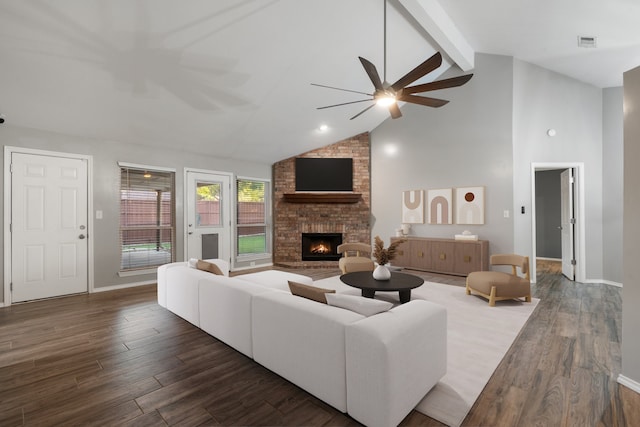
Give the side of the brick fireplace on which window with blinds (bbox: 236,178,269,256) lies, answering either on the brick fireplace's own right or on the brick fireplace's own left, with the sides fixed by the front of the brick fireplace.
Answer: on the brick fireplace's own right

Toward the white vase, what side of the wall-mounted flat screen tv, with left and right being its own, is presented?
front

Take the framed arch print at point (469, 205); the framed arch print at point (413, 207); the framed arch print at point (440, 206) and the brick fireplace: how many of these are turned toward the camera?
4

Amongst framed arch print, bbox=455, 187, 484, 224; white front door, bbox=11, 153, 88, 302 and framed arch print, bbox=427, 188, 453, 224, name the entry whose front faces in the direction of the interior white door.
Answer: the white front door

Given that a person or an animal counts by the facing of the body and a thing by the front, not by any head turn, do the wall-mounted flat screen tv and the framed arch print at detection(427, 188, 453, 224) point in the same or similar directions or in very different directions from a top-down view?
same or similar directions

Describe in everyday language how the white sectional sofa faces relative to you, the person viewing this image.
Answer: facing away from the viewer and to the right of the viewer

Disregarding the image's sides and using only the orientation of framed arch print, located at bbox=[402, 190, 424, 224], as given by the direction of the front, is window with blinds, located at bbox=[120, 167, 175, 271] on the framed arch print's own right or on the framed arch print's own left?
on the framed arch print's own right

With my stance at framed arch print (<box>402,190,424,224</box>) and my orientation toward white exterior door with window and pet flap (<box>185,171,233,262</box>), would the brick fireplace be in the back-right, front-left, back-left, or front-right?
front-right

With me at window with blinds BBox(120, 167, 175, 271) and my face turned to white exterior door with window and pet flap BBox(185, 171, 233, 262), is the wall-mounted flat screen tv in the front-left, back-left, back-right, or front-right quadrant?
front-right

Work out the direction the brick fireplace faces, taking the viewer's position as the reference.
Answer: facing the viewer

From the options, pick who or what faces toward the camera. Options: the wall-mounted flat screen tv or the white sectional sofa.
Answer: the wall-mounted flat screen tv

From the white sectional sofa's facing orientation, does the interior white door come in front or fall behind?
in front

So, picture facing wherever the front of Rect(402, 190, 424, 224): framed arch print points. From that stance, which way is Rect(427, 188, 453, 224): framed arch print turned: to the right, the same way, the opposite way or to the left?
the same way

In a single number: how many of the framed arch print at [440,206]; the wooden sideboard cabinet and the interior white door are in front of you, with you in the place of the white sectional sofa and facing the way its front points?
3

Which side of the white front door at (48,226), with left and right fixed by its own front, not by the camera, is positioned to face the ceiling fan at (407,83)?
front
